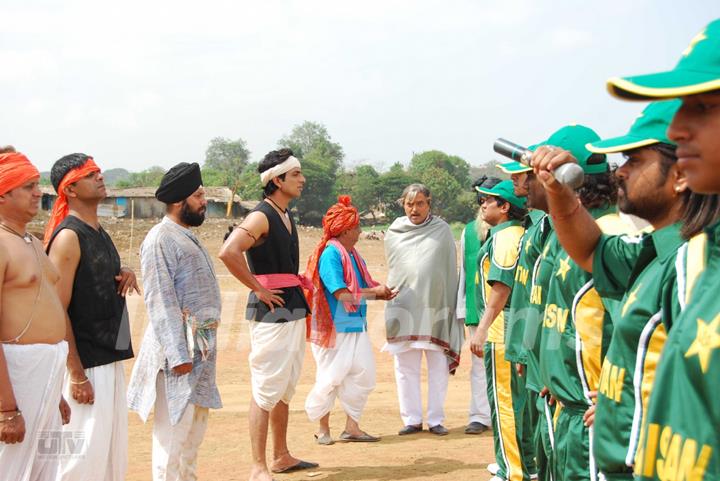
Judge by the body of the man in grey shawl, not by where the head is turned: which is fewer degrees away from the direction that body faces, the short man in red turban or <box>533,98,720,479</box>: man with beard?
the man with beard

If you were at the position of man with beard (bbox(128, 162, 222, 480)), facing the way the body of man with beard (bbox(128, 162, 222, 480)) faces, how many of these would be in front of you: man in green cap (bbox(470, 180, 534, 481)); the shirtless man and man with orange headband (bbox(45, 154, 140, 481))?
1

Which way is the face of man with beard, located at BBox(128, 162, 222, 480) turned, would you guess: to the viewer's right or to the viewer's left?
to the viewer's right

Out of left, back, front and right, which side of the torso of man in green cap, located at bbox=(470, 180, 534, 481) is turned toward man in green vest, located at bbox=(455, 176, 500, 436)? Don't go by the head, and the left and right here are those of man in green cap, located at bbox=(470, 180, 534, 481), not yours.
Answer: right

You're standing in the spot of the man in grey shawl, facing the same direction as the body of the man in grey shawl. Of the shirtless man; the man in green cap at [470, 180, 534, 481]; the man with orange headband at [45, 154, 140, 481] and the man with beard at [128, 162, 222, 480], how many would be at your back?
0

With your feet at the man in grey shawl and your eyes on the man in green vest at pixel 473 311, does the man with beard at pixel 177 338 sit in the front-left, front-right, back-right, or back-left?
back-right

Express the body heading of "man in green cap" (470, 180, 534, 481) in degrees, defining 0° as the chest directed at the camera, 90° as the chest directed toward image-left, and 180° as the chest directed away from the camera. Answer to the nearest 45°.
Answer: approximately 90°

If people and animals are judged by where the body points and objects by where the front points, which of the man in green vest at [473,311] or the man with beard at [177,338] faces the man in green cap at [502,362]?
the man with beard

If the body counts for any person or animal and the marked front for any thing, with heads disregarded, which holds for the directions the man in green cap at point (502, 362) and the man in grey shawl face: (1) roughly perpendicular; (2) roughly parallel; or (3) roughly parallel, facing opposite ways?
roughly perpendicular

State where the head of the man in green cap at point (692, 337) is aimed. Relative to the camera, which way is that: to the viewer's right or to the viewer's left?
to the viewer's left

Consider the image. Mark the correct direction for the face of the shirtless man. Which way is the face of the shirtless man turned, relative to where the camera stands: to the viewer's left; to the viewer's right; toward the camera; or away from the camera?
to the viewer's right

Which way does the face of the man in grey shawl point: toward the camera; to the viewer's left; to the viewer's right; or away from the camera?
toward the camera

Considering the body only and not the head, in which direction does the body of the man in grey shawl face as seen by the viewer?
toward the camera

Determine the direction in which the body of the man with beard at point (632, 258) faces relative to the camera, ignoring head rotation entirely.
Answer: to the viewer's left

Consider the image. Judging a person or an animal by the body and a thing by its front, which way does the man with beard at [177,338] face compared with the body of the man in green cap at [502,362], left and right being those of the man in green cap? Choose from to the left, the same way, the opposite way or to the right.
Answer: the opposite way

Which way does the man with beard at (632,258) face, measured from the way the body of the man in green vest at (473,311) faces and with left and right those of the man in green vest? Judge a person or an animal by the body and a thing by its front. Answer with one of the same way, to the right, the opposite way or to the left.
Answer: the same way

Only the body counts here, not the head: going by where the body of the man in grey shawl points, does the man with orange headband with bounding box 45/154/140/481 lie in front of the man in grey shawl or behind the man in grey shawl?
in front

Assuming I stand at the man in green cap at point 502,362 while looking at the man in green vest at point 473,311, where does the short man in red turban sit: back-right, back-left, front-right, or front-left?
front-left

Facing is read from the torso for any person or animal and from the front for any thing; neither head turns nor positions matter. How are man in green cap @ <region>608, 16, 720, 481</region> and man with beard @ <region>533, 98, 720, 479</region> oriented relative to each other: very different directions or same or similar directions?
same or similar directions

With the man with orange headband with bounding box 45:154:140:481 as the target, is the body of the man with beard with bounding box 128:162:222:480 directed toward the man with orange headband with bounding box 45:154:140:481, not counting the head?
no

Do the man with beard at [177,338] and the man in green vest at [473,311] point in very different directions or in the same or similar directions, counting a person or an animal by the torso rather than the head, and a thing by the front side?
very different directions
